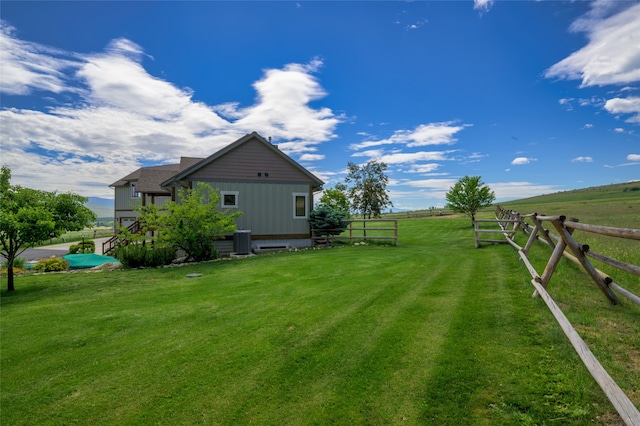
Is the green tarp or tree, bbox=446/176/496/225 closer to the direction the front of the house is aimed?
the green tarp

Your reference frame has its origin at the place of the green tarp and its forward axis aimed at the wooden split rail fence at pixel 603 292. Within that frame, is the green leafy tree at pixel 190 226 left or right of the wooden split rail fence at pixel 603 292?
left

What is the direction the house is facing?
to the viewer's left

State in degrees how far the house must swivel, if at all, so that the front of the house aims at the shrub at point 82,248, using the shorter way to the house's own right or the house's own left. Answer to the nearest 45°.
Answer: approximately 45° to the house's own right

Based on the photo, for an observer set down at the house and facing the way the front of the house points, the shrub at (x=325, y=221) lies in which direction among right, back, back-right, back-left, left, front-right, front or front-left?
back

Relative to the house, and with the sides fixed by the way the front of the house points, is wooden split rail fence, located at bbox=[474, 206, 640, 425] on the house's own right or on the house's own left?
on the house's own left

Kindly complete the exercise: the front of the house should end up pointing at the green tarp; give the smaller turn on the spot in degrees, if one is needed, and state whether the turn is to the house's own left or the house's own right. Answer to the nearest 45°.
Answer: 0° — it already faces it

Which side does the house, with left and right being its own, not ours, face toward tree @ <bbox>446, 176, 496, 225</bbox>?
back

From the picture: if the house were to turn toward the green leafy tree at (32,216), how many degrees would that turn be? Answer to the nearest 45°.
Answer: approximately 45° to its left

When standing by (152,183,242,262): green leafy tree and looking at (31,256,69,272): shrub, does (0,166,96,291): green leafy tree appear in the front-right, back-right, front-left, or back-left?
front-left
